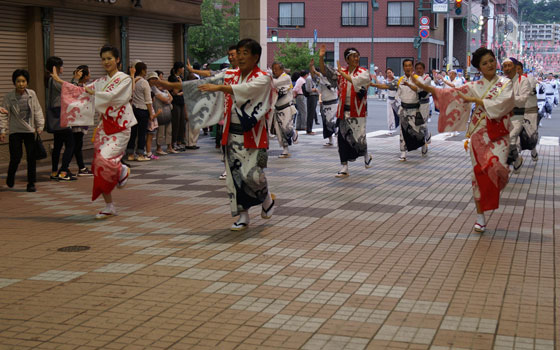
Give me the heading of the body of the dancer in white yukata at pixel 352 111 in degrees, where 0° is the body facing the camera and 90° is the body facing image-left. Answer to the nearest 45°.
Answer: approximately 45°

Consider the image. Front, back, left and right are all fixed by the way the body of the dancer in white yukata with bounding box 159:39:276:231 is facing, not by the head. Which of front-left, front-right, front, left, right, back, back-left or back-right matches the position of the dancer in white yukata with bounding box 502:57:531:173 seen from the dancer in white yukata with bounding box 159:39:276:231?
back

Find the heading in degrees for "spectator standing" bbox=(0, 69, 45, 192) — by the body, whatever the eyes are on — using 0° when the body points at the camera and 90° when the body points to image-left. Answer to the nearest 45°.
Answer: approximately 0°

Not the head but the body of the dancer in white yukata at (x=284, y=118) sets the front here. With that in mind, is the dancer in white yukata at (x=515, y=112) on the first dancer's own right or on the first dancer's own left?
on the first dancer's own left

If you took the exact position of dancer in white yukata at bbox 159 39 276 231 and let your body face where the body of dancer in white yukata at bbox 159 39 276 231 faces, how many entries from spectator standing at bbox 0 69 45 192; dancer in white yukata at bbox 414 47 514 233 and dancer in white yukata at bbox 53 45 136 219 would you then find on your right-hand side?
2

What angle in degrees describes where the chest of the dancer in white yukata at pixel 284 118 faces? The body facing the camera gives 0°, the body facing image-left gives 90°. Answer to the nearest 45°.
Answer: approximately 45°

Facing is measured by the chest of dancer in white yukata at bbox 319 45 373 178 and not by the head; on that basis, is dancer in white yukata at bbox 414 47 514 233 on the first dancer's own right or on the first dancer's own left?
on the first dancer's own left

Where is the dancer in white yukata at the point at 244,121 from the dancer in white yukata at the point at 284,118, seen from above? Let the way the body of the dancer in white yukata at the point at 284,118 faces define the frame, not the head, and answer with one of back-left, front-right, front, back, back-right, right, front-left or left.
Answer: front-left

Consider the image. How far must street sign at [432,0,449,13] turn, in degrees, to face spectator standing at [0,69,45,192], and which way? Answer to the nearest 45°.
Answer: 0° — it already faces them
